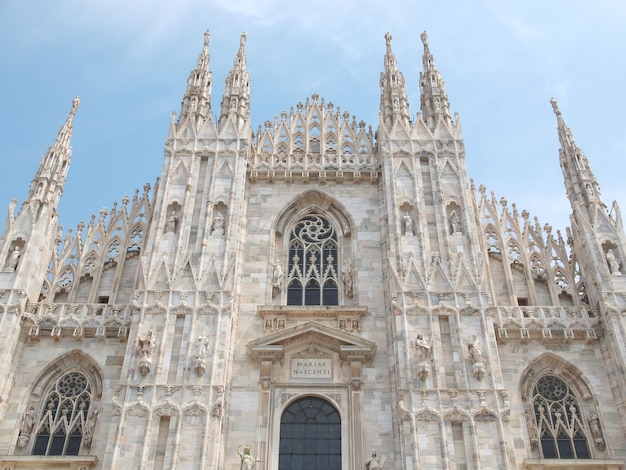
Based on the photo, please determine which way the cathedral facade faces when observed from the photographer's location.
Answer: facing the viewer
